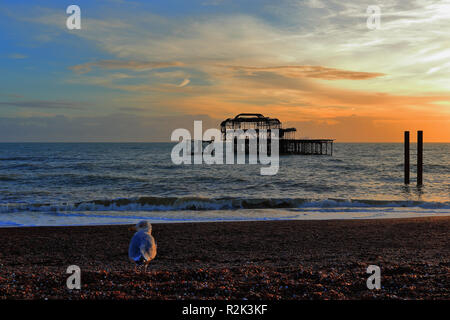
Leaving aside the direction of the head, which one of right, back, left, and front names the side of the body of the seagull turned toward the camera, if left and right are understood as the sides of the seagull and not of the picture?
back

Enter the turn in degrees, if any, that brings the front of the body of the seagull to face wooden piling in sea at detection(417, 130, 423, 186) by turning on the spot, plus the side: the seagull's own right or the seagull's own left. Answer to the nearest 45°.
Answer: approximately 45° to the seagull's own right
